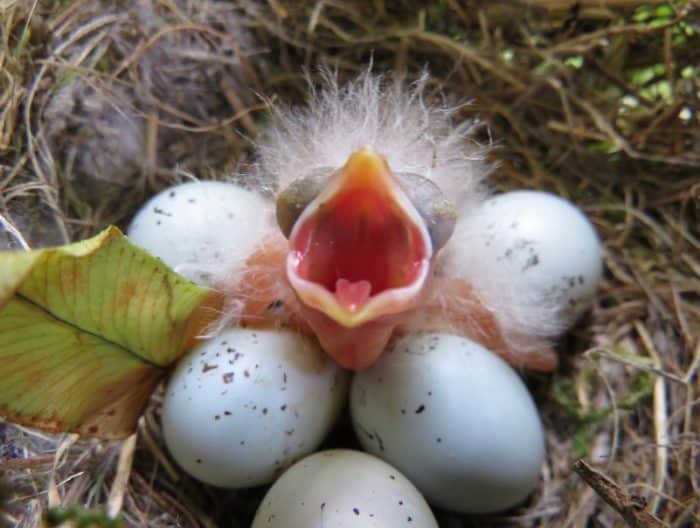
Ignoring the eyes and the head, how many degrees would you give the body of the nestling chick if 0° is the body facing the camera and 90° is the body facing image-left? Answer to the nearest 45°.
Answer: approximately 0°

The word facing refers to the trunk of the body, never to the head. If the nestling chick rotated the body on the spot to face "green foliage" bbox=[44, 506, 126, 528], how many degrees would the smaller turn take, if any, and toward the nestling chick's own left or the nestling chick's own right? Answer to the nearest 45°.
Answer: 0° — it already faces it
